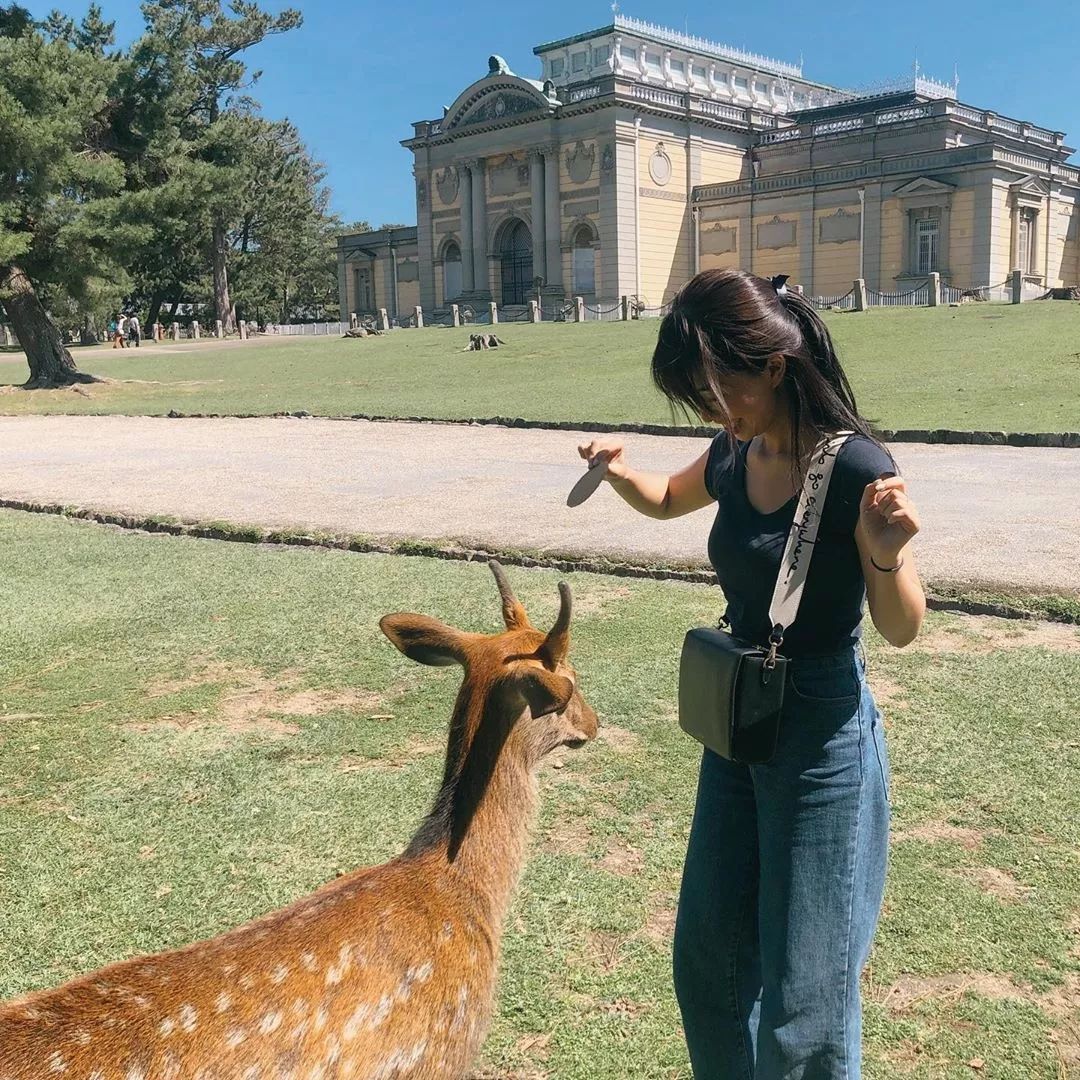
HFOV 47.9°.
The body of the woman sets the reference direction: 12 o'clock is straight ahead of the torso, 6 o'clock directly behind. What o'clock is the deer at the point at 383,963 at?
The deer is roughly at 1 o'clock from the woman.

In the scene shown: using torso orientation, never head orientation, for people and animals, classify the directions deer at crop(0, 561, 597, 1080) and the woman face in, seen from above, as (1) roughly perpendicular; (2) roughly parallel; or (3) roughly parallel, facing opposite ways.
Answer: roughly parallel, facing opposite ways

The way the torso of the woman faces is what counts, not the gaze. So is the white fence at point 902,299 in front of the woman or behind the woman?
behind

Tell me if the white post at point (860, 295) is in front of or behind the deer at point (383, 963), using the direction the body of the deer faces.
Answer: in front

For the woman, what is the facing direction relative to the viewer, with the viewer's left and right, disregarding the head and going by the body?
facing the viewer and to the left of the viewer

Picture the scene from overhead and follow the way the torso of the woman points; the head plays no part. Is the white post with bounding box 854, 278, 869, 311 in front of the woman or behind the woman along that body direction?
behind

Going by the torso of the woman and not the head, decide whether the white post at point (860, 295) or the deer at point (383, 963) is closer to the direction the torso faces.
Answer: the deer

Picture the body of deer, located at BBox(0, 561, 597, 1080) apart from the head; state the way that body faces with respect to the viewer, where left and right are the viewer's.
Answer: facing away from the viewer and to the right of the viewer
